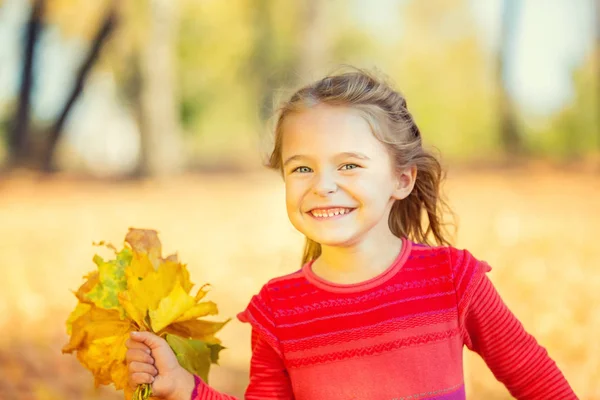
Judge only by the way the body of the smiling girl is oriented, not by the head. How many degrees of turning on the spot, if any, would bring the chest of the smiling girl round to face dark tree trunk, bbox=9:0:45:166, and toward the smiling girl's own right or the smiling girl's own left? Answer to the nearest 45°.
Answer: approximately 135° to the smiling girl's own right

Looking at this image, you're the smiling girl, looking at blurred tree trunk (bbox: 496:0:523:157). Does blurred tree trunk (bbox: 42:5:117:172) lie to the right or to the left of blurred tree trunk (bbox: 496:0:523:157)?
left

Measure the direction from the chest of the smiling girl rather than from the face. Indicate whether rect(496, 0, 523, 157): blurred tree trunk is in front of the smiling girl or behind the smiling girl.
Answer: behind

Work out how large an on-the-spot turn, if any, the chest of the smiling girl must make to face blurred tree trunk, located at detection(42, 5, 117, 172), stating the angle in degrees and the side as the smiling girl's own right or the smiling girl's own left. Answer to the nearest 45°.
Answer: approximately 135° to the smiling girl's own right

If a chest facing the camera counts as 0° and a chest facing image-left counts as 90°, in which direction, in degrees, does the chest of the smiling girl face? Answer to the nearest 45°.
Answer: approximately 0°

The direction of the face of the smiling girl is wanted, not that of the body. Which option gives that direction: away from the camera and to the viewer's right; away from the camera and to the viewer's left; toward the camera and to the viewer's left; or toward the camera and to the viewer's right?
toward the camera and to the viewer's left
